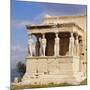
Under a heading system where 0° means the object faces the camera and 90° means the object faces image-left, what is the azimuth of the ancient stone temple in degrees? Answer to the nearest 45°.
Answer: approximately 0°
